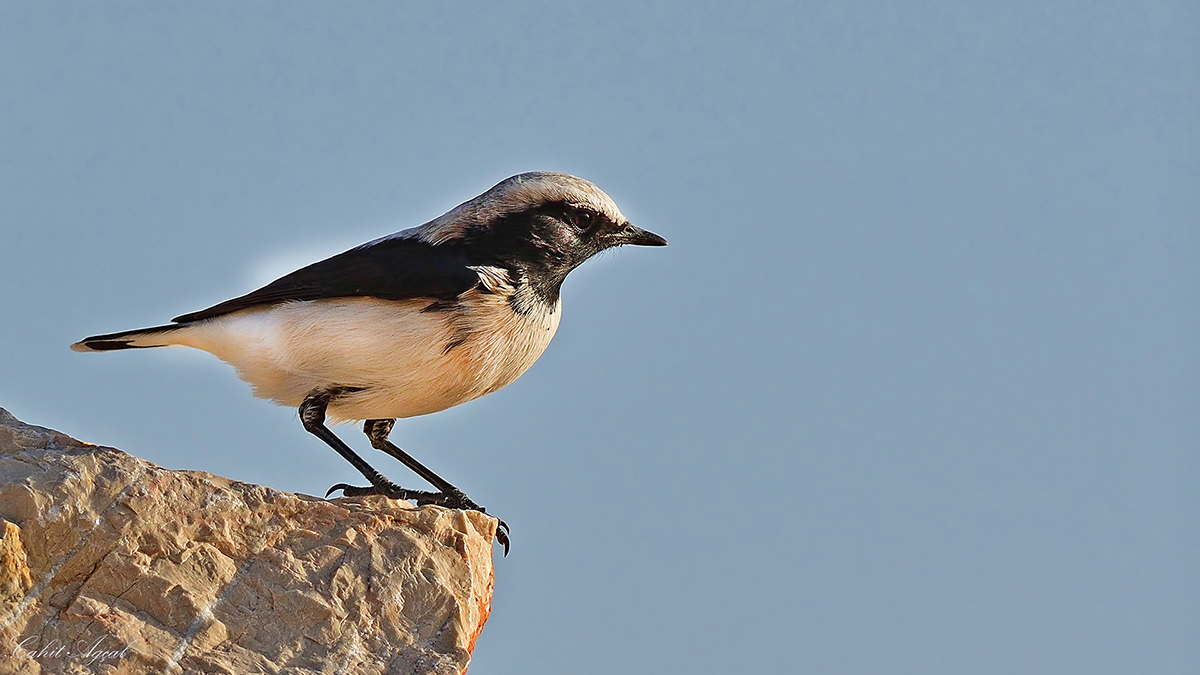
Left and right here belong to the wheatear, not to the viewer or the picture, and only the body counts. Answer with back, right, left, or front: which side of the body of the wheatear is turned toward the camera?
right
